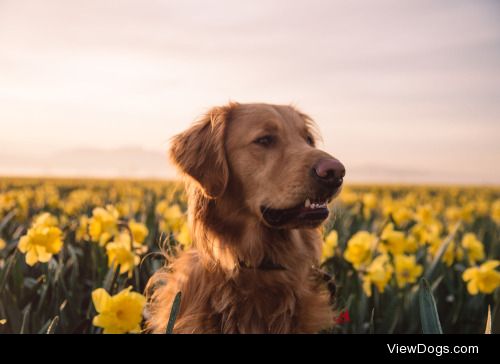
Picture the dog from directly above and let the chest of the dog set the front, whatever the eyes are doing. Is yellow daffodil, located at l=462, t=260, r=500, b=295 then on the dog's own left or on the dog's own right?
on the dog's own left

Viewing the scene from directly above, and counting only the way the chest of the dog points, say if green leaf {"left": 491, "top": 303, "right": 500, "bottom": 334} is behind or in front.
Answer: in front

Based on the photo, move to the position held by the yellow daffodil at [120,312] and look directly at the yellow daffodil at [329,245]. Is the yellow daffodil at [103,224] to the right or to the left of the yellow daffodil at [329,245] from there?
left

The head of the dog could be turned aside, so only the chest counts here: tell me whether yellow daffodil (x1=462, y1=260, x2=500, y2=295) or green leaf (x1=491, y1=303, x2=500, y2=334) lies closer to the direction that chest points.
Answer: the green leaf

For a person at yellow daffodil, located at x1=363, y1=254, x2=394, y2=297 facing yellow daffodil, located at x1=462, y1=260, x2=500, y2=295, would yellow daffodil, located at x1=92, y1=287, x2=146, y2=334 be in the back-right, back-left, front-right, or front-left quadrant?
back-right

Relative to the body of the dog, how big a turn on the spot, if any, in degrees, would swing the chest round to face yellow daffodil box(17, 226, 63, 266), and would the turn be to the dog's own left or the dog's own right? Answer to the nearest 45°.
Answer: approximately 135° to the dog's own right

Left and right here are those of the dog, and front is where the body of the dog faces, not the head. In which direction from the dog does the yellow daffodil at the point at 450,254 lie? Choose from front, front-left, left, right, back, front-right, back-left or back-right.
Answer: left

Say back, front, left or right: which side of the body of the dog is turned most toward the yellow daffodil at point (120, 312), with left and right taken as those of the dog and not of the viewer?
right

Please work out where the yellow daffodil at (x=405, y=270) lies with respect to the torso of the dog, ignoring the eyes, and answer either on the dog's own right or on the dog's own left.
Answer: on the dog's own left

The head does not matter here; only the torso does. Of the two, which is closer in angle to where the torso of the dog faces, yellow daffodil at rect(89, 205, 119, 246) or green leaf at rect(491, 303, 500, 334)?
the green leaf

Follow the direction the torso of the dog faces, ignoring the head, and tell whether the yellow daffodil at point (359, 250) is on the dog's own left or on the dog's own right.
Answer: on the dog's own left
